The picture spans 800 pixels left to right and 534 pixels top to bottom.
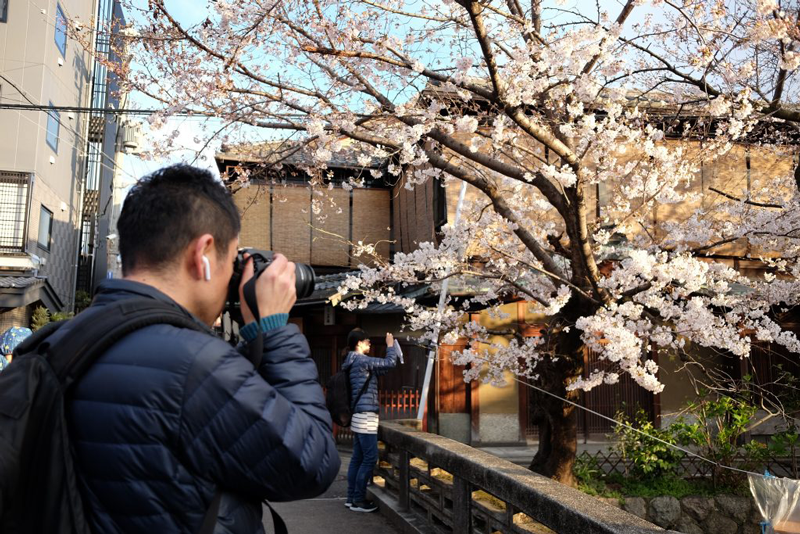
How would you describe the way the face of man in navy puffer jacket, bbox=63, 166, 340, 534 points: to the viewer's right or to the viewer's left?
to the viewer's right

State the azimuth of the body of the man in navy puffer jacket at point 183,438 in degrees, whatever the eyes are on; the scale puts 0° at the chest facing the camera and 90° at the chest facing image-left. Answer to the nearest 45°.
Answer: approximately 225°

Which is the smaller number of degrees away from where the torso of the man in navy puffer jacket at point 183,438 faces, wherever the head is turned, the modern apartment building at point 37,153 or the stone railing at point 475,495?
the stone railing

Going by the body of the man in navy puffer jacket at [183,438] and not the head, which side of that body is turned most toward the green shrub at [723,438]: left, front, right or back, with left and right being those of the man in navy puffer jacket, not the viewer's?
front

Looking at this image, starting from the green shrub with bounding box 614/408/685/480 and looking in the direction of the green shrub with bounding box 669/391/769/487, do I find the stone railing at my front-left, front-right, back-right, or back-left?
back-right

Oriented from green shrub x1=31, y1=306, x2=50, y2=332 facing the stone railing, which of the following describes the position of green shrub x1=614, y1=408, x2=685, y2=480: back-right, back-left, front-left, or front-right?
front-left

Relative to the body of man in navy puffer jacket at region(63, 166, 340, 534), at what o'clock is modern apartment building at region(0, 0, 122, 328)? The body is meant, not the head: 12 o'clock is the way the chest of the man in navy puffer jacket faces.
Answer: The modern apartment building is roughly at 10 o'clock from the man in navy puffer jacket.

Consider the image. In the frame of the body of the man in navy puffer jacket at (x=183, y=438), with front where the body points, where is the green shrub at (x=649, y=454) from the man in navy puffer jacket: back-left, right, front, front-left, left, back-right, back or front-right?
front

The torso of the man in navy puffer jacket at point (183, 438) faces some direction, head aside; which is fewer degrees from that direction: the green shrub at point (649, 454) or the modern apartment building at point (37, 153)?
the green shrub

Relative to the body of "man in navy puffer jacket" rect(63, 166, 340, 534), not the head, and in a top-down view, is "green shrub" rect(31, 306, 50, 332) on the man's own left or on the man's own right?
on the man's own left
